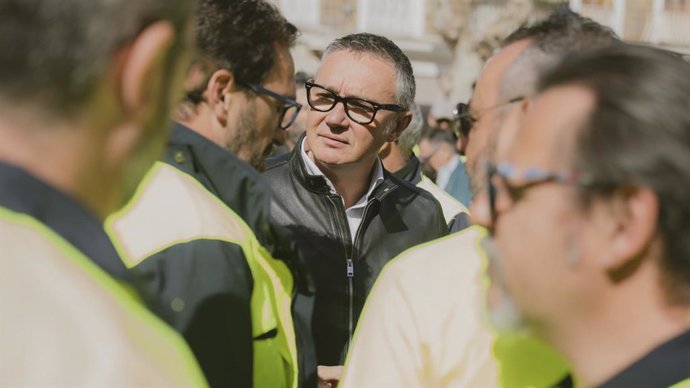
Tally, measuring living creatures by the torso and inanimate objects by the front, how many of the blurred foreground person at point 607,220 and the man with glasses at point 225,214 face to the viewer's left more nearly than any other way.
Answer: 1

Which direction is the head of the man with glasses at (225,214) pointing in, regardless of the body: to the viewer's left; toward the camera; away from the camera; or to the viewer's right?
to the viewer's right

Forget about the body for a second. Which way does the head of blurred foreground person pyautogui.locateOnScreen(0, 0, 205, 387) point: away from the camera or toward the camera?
away from the camera

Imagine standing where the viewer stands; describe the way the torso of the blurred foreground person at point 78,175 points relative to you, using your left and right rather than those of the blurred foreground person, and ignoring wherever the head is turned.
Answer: facing away from the viewer and to the right of the viewer

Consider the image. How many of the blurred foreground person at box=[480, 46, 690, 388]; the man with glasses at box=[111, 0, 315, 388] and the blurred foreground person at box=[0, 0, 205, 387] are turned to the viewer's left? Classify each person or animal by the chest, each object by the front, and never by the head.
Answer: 1

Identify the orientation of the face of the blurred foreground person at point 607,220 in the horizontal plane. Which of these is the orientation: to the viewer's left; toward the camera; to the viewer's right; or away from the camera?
to the viewer's left

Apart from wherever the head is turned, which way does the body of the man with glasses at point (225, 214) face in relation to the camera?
to the viewer's right

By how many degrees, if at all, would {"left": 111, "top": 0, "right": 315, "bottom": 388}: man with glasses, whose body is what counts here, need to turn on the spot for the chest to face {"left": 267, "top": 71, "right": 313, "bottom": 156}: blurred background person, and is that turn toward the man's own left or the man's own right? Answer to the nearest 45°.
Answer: approximately 90° to the man's own left

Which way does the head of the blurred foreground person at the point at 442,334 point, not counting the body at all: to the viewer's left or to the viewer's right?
to the viewer's left

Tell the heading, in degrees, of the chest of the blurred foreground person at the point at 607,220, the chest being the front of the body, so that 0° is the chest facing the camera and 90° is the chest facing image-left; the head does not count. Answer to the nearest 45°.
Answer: approximately 90°

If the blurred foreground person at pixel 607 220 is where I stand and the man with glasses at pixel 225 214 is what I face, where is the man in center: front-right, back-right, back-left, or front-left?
front-right

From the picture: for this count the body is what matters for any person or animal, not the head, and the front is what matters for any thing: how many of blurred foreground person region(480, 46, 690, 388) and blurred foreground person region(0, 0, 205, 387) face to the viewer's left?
1

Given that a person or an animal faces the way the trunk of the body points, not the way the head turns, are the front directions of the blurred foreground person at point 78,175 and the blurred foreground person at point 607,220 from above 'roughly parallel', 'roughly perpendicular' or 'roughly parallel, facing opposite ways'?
roughly perpendicular
